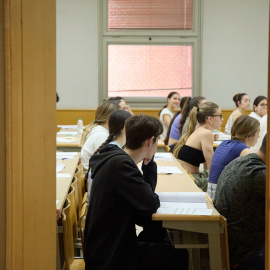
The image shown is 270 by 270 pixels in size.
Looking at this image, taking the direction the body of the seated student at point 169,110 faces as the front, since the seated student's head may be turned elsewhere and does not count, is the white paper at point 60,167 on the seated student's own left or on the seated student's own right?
on the seated student's own right

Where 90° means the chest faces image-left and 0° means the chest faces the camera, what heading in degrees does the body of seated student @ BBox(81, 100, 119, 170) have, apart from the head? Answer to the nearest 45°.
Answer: approximately 270°

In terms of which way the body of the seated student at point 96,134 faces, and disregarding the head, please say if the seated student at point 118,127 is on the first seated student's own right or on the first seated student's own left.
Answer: on the first seated student's own right

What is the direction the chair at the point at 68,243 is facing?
to the viewer's right

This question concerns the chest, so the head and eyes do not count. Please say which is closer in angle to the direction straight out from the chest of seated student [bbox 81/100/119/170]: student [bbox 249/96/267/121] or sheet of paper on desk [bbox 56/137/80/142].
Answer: the student

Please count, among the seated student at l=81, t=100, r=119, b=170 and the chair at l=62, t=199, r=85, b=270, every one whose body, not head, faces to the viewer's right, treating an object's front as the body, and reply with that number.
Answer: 2

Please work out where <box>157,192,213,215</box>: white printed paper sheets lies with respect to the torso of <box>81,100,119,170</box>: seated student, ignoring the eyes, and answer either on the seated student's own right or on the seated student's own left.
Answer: on the seated student's own right

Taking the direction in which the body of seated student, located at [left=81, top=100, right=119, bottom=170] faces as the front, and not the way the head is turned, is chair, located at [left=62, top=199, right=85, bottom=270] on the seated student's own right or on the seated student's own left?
on the seated student's own right

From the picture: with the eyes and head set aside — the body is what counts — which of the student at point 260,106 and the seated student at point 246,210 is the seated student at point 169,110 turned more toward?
the student
